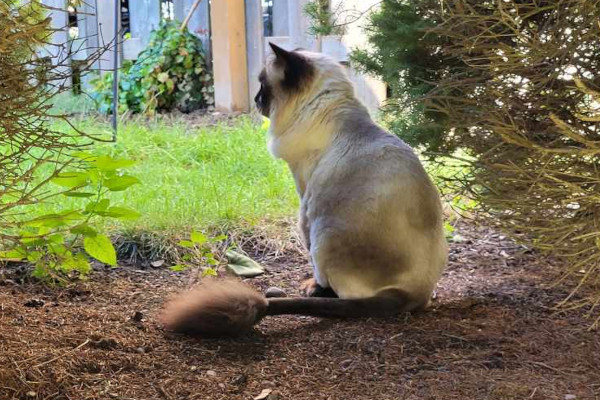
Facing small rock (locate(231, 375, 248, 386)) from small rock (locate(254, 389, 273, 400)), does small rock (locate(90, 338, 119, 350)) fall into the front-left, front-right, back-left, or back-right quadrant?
front-left

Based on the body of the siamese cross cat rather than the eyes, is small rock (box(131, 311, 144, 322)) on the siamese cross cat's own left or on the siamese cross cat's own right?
on the siamese cross cat's own left

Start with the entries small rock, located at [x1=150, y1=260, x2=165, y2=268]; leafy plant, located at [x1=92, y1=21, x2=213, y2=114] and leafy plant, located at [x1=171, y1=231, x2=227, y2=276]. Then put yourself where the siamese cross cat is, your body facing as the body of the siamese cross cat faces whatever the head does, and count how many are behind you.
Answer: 0

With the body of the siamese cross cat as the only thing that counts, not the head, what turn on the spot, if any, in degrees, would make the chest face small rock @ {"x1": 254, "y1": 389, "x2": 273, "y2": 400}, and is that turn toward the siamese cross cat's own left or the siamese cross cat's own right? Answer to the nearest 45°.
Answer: approximately 135° to the siamese cross cat's own left

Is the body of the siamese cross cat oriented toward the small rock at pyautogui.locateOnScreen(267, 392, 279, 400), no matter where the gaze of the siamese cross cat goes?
no

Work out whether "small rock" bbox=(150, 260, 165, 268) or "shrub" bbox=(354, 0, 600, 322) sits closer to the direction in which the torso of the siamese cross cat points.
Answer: the small rock

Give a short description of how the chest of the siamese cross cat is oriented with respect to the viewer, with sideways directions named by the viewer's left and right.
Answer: facing away from the viewer and to the left of the viewer

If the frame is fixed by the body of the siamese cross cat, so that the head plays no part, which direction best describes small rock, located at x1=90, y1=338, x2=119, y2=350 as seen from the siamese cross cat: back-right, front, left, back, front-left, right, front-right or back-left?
left

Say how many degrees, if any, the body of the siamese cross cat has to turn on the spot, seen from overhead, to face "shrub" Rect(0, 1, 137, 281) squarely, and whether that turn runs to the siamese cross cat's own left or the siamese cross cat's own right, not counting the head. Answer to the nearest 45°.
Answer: approximately 90° to the siamese cross cat's own left

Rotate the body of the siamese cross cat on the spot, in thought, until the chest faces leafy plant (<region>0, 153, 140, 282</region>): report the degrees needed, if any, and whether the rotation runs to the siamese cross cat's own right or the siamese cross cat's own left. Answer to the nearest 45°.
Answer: approximately 45° to the siamese cross cat's own left

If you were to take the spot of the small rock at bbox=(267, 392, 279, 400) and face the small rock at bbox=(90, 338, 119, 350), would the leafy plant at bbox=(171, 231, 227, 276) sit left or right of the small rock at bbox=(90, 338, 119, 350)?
right

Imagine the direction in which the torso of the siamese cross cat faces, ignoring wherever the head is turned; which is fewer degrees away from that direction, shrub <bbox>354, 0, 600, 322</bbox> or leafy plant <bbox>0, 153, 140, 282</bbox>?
the leafy plant

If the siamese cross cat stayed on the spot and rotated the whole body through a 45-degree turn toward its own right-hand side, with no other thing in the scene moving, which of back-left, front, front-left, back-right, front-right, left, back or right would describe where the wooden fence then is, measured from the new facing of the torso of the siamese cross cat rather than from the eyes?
front

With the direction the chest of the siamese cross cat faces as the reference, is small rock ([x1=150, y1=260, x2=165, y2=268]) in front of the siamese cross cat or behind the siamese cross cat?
in front

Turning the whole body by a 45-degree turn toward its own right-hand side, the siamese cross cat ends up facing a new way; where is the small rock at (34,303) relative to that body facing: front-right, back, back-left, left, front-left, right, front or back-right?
left
